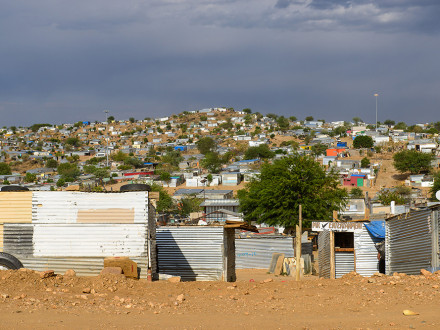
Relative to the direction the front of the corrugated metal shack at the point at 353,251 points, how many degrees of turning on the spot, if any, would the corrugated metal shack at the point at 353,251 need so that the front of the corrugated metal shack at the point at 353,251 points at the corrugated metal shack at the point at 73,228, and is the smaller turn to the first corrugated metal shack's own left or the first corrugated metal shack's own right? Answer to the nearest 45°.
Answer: approximately 45° to the first corrugated metal shack's own right

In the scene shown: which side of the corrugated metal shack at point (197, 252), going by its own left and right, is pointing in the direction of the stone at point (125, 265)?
right

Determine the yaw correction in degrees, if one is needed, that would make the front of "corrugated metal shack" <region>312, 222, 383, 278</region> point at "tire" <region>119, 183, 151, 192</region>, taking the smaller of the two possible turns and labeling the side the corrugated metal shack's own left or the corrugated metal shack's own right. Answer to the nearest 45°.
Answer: approximately 45° to the corrugated metal shack's own right

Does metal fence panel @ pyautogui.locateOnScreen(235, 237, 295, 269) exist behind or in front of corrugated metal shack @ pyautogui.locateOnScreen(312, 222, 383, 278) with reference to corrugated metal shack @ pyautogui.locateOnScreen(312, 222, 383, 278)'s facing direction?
behind
